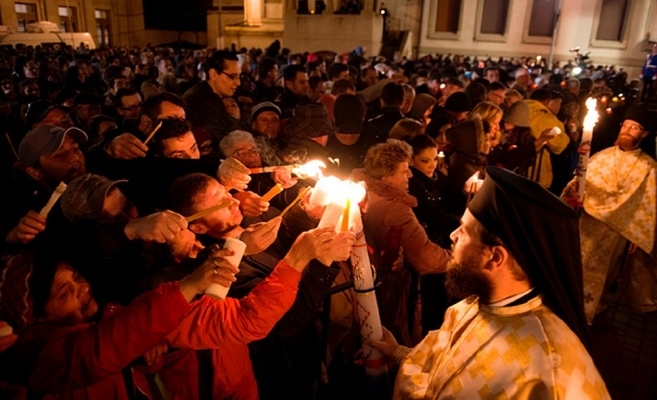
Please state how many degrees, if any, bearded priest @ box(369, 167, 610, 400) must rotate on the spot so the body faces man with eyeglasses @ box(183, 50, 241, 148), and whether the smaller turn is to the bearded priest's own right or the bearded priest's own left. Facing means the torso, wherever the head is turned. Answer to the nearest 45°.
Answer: approximately 45° to the bearded priest's own right

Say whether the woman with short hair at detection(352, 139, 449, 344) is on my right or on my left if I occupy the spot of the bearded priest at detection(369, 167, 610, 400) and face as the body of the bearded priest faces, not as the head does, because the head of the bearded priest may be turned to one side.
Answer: on my right

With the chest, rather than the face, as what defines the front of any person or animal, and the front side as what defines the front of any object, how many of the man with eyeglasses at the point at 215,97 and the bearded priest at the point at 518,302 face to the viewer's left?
1

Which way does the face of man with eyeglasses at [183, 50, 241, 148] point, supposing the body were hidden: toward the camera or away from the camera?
toward the camera

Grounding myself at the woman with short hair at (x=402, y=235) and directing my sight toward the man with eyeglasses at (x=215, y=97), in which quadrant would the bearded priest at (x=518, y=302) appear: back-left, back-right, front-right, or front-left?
back-left

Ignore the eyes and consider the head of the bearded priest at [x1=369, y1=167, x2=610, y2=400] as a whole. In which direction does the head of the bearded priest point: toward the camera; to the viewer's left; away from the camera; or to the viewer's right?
to the viewer's left

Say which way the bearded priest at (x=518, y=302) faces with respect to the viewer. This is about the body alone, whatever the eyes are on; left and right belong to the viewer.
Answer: facing to the left of the viewer
